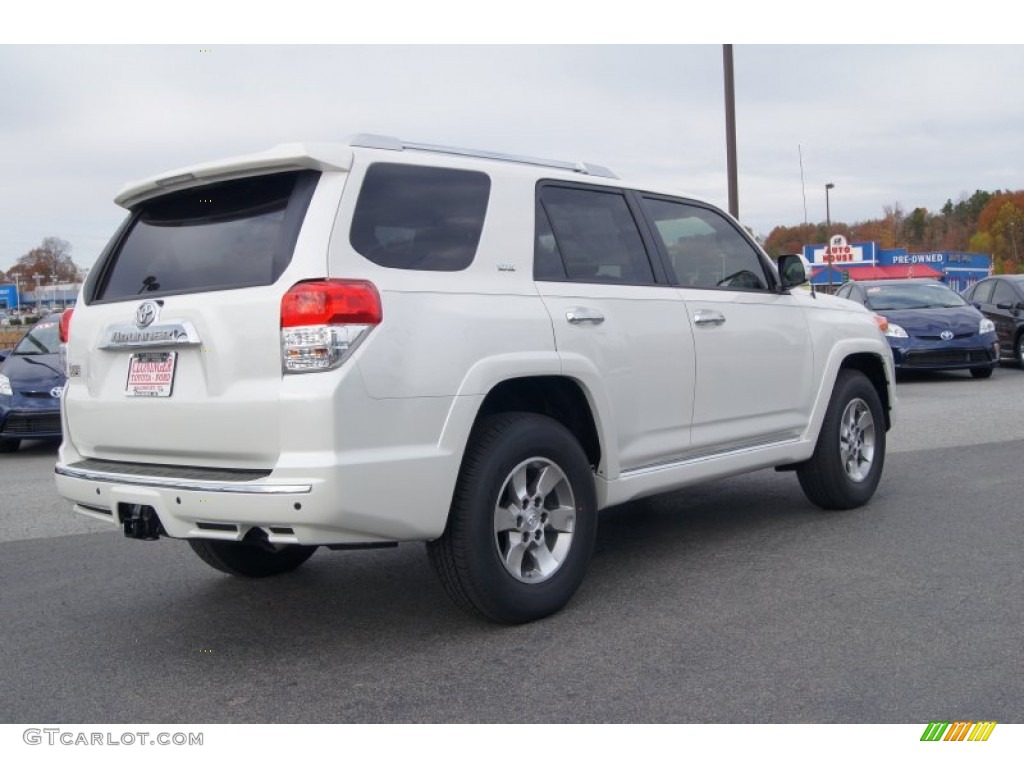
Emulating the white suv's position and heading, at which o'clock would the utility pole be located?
The utility pole is roughly at 11 o'clock from the white suv.

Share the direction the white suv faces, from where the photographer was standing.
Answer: facing away from the viewer and to the right of the viewer
